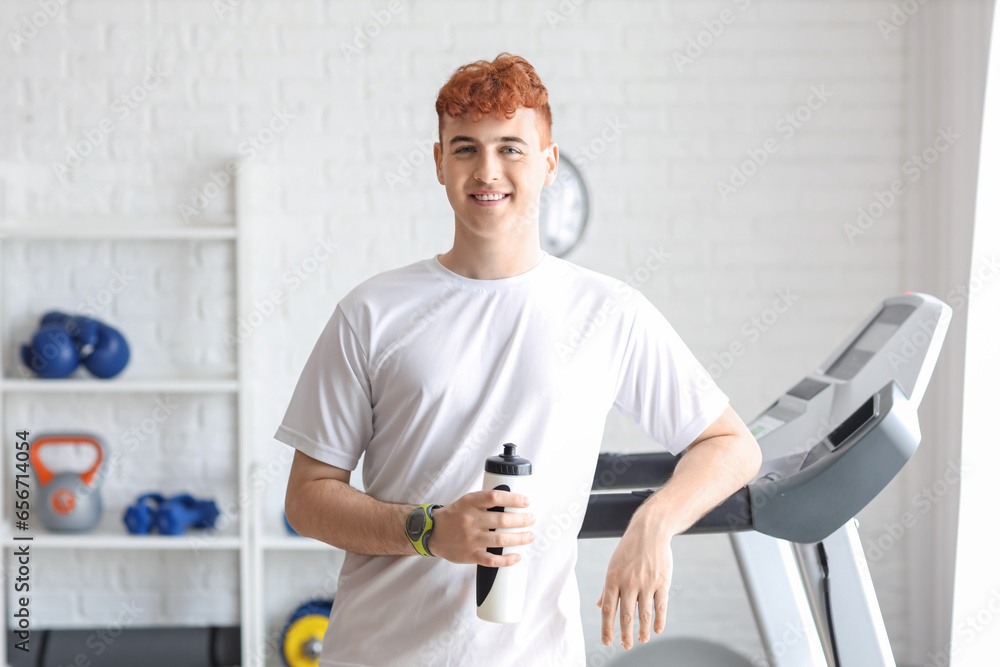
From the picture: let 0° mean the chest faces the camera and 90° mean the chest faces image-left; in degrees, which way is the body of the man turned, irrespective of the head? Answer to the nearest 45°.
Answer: approximately 0°

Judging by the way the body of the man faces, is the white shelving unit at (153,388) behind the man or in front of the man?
behind

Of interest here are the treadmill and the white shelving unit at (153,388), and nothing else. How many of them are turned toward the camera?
1

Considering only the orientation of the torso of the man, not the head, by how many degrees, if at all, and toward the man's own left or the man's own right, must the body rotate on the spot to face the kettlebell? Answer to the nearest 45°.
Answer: approximately 135° to the man's own right

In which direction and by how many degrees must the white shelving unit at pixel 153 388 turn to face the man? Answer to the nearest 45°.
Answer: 0° — it already faces them
